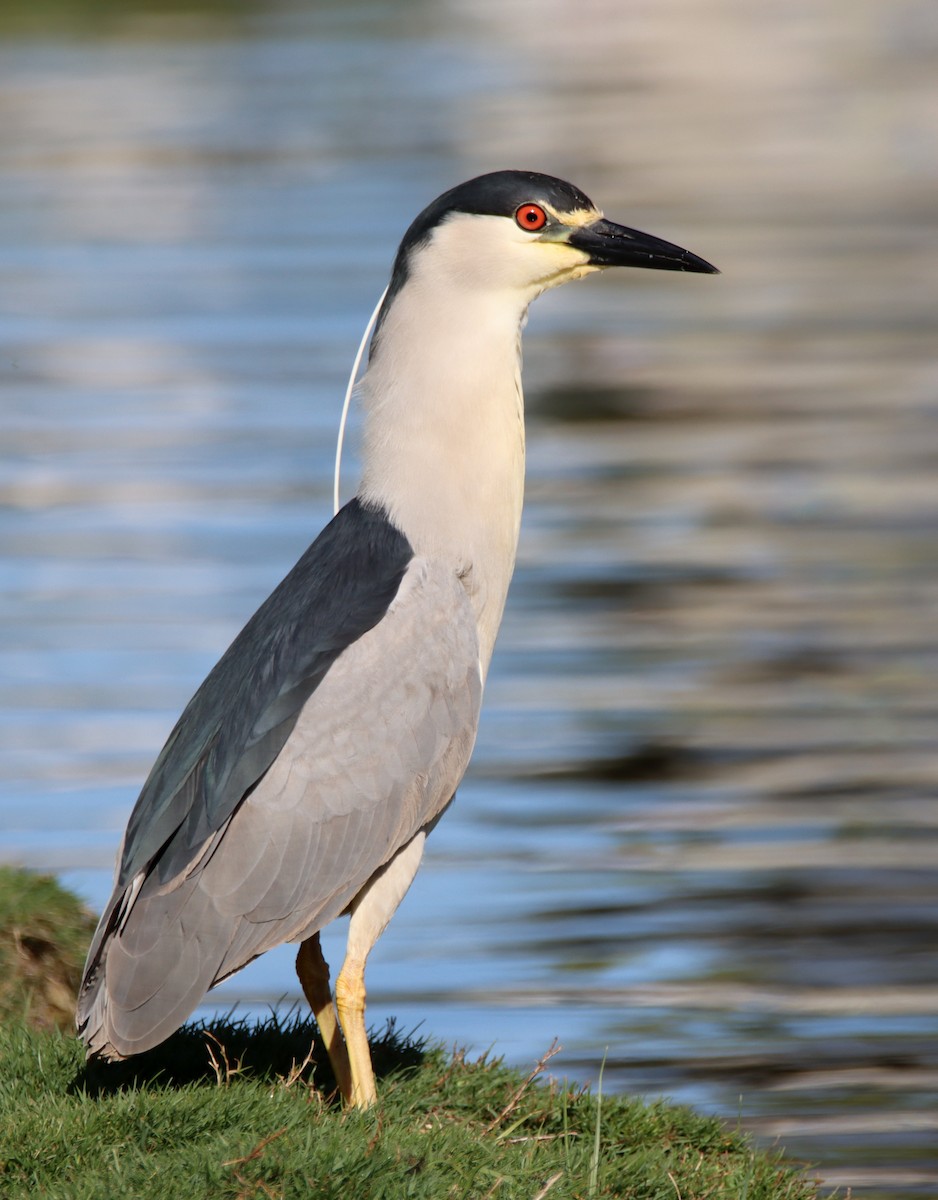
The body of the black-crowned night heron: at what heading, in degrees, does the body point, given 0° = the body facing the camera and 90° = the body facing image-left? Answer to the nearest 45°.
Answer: approximately 270°

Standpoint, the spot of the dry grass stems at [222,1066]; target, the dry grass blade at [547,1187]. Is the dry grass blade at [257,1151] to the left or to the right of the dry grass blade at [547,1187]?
right

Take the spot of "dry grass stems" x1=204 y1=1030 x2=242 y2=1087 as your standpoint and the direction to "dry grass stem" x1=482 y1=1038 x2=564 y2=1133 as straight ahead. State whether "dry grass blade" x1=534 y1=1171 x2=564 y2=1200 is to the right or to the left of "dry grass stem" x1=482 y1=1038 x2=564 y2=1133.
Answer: right
